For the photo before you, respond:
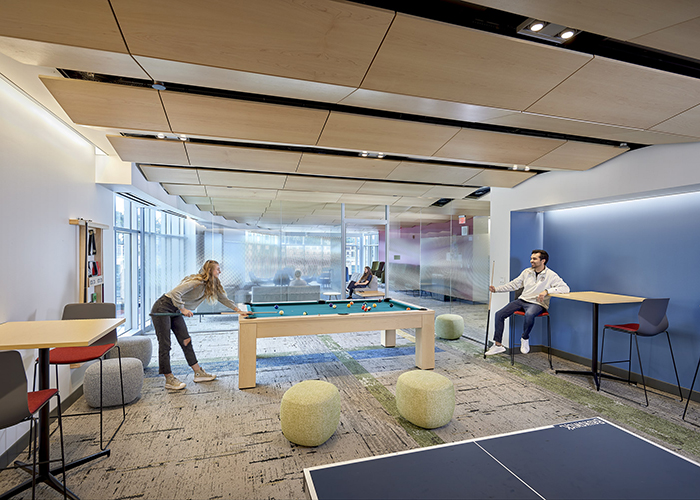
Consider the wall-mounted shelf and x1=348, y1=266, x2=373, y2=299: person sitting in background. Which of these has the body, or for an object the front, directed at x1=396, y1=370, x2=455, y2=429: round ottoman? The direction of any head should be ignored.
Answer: the wall-mounted shelf

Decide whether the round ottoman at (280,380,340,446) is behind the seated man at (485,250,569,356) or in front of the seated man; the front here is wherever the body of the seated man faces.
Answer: in front

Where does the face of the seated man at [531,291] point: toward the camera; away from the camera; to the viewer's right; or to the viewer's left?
to the viewer's left

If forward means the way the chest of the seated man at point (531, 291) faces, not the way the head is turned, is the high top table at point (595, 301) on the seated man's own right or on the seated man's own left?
on the seated man's own left

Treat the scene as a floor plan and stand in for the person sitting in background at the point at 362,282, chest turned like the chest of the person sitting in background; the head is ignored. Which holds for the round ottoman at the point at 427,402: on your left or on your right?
on your left

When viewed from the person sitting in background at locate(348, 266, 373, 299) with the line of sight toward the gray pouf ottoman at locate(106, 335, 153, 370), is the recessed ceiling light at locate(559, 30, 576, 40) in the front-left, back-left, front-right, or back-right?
front-left

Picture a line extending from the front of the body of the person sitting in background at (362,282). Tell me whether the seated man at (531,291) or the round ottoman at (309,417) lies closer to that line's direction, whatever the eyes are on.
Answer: the round ottoman

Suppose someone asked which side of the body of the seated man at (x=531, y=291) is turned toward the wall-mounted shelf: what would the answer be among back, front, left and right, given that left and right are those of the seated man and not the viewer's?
front

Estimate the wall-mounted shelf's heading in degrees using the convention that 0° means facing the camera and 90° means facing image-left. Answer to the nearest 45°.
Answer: approximately 315°

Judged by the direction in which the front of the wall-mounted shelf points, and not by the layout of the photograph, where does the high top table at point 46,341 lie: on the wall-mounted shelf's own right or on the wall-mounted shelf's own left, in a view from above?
on the wall-mounted shelf's own right

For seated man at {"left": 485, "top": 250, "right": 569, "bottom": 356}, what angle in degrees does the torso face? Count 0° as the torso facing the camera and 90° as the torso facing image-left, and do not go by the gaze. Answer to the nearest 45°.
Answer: approximately 45°

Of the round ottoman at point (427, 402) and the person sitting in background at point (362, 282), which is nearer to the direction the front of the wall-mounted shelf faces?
the round ottoman
